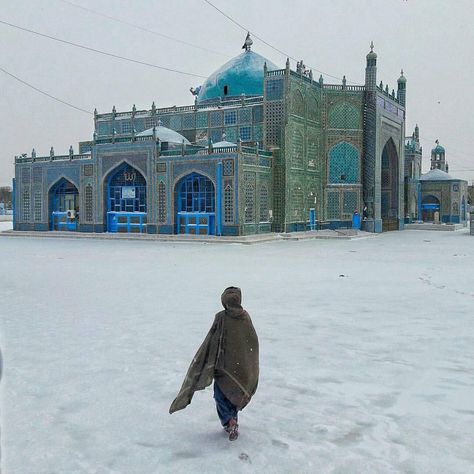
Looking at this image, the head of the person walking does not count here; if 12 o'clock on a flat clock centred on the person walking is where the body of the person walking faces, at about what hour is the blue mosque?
The blue mosque is roughly at 12 o'clock from the person walking.

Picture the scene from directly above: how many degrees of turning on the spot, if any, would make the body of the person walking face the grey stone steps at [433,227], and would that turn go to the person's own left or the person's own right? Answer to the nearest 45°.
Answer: approximately 45° to the person's own right

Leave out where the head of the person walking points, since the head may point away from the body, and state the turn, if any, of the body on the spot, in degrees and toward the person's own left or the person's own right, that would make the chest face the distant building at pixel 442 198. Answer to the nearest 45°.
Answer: approximately 45° to the person's own right

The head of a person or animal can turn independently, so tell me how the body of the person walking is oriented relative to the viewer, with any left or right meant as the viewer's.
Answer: facing away from the viewer
